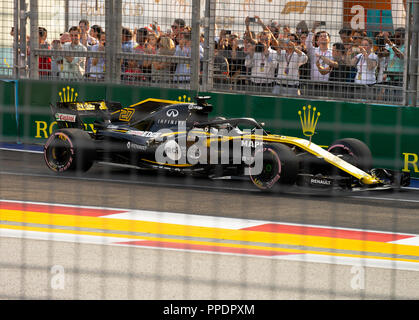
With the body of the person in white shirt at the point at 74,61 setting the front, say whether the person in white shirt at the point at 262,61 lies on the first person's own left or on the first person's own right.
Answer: on the first person's own left

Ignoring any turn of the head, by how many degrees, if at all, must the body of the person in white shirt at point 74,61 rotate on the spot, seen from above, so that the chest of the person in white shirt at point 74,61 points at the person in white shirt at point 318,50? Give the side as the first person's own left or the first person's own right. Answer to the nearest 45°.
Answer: approximately 45° to the first person's own left

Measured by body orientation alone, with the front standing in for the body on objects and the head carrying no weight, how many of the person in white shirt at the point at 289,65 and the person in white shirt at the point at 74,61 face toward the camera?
2

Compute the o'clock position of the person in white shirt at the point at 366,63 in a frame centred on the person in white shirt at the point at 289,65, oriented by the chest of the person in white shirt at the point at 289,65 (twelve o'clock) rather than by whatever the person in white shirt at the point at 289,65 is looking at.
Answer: the person in white shirt at the point at 366,63 is roughly at 10 o'clock from the person in white shirt at the point at 289,65.
